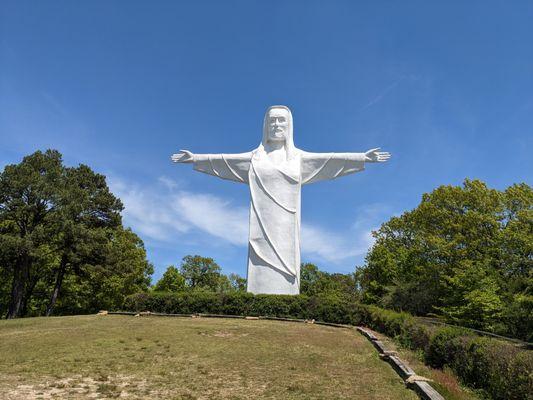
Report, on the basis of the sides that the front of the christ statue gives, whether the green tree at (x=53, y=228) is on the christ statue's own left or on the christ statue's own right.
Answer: on the christ statue's own right

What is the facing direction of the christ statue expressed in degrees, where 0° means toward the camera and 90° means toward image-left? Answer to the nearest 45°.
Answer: approximately 0°

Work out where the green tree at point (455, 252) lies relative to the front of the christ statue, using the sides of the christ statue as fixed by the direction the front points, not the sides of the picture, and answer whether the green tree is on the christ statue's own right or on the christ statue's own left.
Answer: on the christ statue's own left

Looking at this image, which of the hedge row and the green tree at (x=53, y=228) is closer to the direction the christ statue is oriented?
the hedge row

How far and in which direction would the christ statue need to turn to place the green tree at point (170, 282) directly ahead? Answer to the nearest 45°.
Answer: approximately 135° to its right
